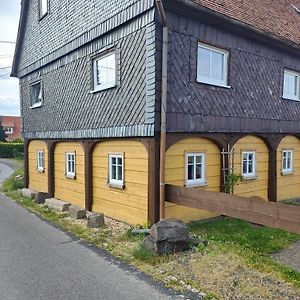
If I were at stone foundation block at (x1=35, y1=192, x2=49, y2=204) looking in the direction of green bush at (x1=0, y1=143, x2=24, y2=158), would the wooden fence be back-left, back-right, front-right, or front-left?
back-right

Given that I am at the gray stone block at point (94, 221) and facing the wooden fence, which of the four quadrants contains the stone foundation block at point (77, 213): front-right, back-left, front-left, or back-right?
back-left
